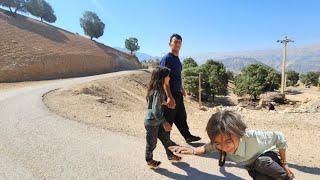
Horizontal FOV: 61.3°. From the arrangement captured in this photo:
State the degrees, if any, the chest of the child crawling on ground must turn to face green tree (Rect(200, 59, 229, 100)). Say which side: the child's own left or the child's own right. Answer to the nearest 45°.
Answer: approximately 135° to the child's own right

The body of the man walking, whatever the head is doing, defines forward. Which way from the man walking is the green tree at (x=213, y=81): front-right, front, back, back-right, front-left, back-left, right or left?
back-left

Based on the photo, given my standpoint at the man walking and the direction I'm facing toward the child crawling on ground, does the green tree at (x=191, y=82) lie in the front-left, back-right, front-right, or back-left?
back-left

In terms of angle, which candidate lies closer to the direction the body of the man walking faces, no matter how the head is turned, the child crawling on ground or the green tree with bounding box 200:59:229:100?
the child crawling on ground

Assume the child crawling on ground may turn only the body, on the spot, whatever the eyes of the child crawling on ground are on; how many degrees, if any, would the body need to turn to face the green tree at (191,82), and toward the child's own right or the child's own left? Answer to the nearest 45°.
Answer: approximately 135° to the child's own right

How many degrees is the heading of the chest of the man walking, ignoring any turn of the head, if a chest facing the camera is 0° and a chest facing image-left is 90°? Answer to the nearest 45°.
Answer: approximately 315°

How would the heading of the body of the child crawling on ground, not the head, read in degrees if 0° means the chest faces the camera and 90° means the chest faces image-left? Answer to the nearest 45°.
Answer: approximately 45°

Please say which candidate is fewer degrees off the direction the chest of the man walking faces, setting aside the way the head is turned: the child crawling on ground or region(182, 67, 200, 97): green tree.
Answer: the child crawling on ground
